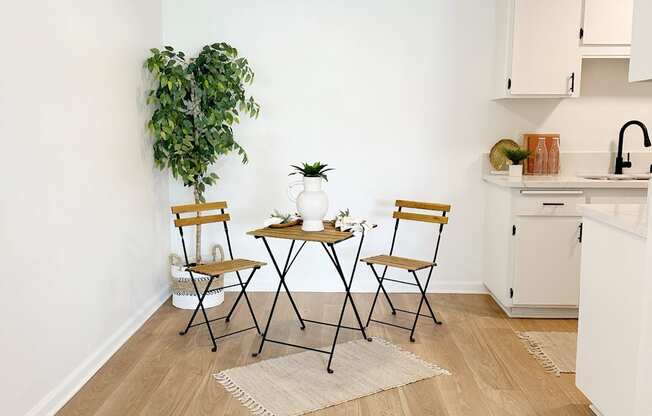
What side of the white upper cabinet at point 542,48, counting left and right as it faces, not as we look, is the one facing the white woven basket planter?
right

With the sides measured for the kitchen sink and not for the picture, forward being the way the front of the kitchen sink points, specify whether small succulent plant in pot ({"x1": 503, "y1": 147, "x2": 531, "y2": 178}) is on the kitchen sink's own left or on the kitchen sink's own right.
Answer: on the kitchen sink's own right

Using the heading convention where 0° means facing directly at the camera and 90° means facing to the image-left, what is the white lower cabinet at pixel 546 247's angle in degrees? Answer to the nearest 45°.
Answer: approximately 0°

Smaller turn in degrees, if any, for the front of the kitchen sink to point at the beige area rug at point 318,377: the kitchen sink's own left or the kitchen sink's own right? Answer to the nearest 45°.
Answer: approximately 45° to the kitchen sink's own right

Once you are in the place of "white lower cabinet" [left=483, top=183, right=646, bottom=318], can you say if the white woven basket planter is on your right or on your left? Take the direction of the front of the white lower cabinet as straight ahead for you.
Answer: on your right
